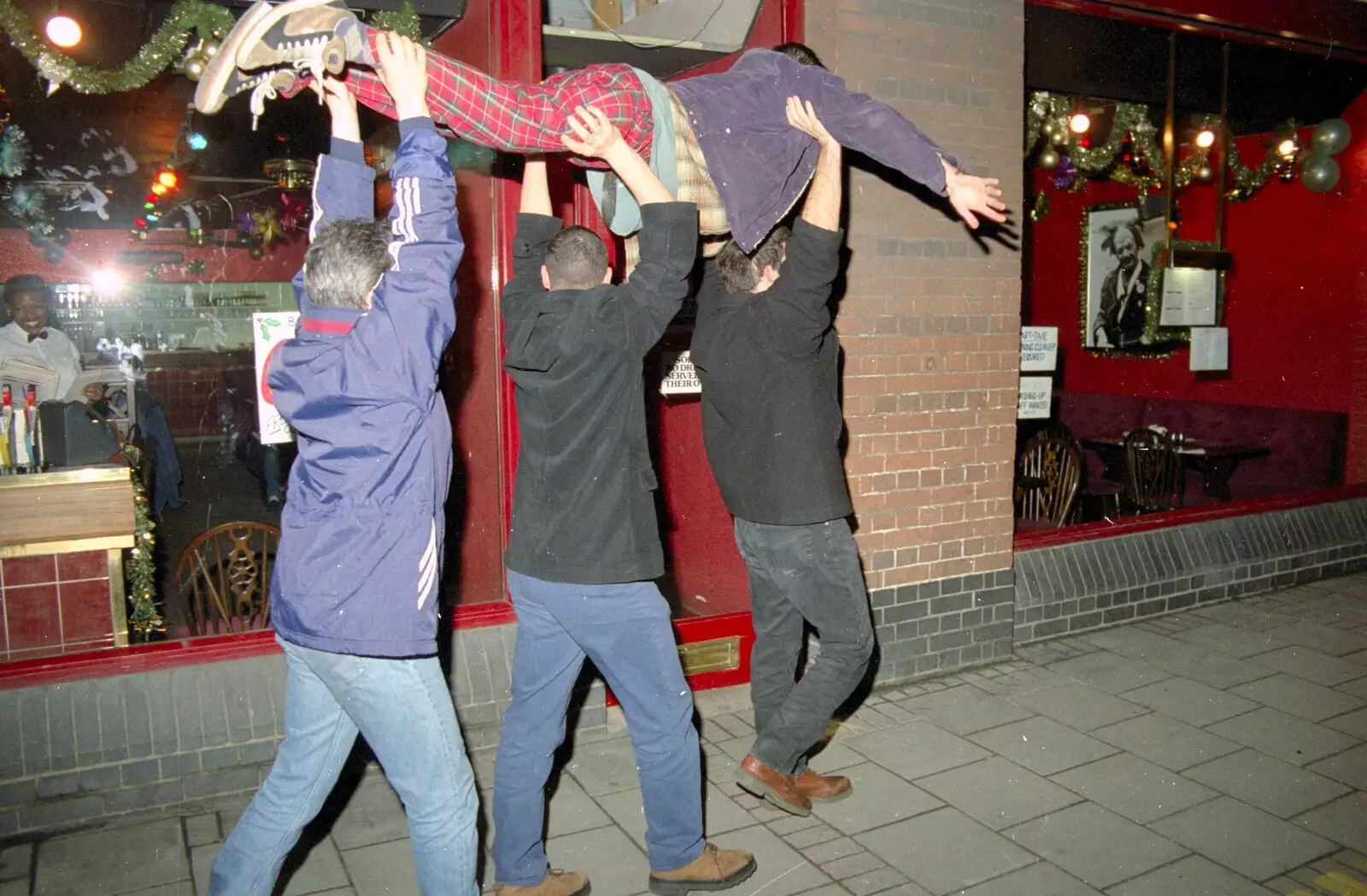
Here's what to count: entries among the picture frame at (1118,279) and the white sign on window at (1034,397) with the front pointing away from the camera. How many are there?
0

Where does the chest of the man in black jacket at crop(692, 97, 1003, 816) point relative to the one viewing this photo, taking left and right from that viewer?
facing away from the viewer and to the right of the viewer

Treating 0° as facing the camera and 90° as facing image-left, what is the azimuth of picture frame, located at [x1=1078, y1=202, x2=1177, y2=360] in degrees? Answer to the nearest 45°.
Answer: approximately 0°

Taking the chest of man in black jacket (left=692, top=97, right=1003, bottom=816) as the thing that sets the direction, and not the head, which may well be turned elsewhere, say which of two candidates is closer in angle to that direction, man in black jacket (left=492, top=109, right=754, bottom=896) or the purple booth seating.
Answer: the purple booth seating

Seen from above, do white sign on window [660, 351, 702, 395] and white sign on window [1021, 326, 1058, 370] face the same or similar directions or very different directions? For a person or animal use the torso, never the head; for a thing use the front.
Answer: same or similar directions

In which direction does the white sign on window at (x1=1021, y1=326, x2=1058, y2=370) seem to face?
toward the camera

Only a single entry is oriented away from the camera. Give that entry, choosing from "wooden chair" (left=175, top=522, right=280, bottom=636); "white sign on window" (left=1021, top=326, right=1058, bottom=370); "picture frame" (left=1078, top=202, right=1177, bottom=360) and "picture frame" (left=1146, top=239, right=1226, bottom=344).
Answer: the wooden chair

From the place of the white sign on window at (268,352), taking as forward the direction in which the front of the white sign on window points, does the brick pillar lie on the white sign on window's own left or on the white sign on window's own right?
on the white sign on window's own left

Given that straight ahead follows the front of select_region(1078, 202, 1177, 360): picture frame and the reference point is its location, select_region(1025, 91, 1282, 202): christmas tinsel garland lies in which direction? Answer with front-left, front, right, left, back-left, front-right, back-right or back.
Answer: front

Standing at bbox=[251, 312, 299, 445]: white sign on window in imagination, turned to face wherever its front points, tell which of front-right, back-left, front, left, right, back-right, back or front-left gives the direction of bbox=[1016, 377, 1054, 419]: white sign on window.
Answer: left

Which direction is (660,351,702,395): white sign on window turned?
toward the camera

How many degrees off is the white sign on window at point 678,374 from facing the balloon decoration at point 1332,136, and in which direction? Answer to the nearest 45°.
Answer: approximately 135° to its left

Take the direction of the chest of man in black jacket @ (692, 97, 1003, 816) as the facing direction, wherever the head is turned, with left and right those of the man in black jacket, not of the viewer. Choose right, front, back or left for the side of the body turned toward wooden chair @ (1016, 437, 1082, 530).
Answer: front

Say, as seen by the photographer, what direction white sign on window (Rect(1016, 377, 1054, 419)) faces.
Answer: facing the viewer

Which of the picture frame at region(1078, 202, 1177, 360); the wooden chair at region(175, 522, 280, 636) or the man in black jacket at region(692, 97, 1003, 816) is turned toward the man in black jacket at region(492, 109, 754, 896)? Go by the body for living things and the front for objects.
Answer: the picture frame

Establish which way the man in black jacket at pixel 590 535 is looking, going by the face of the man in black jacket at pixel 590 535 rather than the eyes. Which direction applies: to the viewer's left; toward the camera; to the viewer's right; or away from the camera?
away from the camera

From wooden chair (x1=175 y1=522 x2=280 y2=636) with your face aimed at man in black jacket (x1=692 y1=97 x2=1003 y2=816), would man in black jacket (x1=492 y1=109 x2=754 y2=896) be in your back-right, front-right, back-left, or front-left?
front-right

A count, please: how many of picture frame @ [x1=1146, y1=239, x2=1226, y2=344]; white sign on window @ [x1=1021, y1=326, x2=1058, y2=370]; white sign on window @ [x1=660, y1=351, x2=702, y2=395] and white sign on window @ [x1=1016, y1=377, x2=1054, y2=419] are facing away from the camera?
0
